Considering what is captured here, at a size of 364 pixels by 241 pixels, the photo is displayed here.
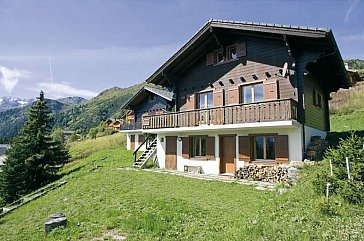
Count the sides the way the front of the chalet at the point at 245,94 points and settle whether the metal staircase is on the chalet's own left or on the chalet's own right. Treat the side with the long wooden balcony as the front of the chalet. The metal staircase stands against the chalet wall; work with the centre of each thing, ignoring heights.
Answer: on the chalet's own right

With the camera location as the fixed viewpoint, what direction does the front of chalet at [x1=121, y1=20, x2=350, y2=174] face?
facing the viewer and to the left of the viewer

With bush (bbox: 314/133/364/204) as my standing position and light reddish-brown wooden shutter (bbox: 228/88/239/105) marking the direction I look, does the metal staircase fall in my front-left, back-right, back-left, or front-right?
front-left

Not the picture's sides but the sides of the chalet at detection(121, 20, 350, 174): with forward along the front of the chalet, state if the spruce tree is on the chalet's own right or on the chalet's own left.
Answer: on the chalet's own right

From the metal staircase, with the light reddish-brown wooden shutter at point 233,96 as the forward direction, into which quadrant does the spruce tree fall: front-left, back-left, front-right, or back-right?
back-right

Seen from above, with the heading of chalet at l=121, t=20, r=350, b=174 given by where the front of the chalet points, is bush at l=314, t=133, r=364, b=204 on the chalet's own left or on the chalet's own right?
on the chalet's own left

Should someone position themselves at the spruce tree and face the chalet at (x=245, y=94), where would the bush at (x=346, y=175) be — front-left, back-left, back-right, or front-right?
front-right
